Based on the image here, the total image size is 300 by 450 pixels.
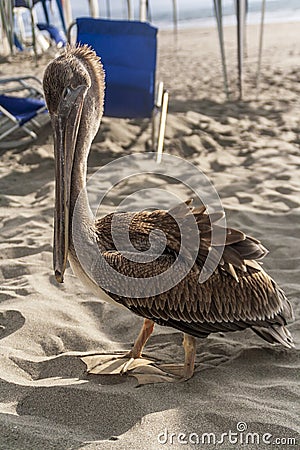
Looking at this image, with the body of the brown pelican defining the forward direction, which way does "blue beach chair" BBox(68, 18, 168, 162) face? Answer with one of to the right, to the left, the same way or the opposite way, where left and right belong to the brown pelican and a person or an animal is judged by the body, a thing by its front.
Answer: to the right

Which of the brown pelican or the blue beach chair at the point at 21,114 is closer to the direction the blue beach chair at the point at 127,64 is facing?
the blue beach chair

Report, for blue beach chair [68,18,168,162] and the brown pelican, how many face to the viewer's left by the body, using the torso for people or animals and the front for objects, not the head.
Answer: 1

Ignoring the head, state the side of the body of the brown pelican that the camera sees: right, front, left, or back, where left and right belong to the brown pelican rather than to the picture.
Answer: left

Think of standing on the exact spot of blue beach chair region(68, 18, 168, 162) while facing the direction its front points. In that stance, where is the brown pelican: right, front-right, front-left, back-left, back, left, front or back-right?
back

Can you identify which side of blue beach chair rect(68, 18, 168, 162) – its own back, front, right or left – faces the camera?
back

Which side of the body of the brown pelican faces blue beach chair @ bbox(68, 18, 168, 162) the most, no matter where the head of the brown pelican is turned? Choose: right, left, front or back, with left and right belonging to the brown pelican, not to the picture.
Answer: right

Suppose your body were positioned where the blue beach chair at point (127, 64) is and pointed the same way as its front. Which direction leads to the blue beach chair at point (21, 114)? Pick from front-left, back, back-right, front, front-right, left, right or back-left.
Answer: left
